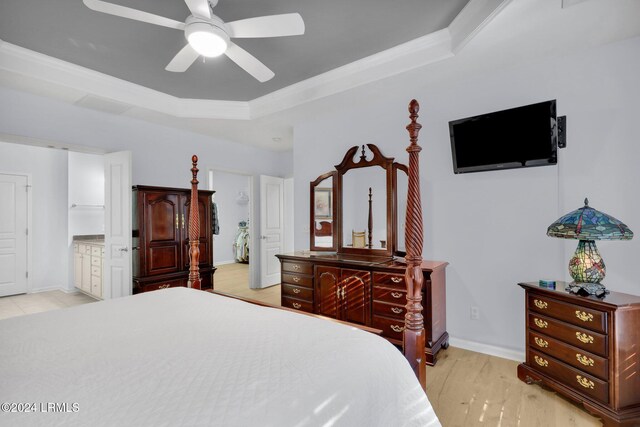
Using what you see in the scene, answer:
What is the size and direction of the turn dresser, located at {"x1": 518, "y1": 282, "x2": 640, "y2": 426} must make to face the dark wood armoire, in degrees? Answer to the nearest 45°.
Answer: approximately 45° to its right

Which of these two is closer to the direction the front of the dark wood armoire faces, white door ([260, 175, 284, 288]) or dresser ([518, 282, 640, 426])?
the dresser

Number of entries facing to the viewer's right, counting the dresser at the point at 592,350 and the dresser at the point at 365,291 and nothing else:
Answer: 0

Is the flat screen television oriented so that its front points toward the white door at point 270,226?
no

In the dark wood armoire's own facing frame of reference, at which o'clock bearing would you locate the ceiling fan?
The ceiling fan is roughly at 1 o'clock from the dark wood armoire.

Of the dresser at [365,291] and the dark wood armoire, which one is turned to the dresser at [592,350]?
the dark wood armoire

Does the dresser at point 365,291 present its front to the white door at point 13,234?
no

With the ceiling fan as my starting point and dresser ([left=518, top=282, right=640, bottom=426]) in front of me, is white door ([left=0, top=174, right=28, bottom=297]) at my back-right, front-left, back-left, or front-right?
back-left

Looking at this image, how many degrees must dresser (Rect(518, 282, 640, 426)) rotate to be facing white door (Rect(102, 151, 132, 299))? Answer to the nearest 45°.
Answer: approximately 45° to its right

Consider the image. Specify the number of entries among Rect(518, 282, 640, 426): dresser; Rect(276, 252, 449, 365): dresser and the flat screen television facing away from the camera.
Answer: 0

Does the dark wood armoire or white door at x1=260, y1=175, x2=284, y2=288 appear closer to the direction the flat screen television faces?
the dark wood armoire

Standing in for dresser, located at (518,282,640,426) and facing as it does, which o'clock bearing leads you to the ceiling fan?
The ceiling fan is roughly at 12 o'clock from the dresser.

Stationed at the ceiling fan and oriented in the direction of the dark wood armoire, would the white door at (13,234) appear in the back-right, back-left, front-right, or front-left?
front-left

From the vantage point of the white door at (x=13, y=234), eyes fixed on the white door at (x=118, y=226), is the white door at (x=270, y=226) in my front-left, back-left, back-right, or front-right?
front-left

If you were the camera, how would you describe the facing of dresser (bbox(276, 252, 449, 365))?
facing the viewer and to the left of the viewer

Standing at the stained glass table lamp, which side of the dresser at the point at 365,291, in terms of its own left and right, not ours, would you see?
left

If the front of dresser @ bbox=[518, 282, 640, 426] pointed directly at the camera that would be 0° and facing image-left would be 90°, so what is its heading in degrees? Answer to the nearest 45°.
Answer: approximately 45°

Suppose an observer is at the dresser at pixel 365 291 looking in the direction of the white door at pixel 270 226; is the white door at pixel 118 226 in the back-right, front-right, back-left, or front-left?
front-left

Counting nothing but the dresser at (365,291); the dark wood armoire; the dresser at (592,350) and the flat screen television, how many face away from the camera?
0

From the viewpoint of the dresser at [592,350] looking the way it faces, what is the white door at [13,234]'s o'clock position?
The white door is roughly at 1 o'clock from the dresser.

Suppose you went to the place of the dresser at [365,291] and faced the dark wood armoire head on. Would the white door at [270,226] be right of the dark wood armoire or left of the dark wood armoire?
right
